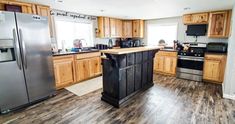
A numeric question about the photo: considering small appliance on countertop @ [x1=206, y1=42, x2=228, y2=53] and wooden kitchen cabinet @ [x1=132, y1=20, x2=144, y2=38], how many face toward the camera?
2

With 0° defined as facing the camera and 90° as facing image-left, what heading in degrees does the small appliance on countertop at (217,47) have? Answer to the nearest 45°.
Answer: approximately 0°

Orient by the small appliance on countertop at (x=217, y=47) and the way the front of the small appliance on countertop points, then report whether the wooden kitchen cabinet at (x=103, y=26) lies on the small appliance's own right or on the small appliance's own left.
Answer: on the small appliance's own right

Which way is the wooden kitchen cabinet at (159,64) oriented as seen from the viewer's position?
toward the camera

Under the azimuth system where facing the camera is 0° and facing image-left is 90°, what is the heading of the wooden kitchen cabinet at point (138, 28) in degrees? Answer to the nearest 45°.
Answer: approximately 0°

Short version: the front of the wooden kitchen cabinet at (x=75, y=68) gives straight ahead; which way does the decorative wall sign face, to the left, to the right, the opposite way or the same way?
the same way

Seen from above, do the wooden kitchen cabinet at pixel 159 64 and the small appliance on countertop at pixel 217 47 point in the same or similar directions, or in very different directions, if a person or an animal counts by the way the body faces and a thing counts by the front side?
same or similar directions

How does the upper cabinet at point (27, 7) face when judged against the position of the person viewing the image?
facing the viewer and to the right of the viewer

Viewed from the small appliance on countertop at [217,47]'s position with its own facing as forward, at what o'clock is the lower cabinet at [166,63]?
The lower cabinet is roughly at 3 o'clock from the small appliance on countertop.

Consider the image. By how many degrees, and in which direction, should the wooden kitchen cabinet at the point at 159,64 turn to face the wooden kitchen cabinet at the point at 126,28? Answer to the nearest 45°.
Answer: approximately 135° to its right

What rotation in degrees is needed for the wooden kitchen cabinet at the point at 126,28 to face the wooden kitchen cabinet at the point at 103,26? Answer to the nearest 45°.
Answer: approximately 45° to its right

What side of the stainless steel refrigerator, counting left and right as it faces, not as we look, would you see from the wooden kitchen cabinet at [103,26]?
left

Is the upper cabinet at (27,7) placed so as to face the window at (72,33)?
no

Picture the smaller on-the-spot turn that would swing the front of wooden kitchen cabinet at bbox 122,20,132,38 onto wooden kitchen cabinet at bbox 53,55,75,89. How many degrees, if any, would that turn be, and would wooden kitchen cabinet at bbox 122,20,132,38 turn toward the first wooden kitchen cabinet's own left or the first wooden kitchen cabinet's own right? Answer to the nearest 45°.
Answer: approximately 45° to the first wooden kitchen cabinet's own right

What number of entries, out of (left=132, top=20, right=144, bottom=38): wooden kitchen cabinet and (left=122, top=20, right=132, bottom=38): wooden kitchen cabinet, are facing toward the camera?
2

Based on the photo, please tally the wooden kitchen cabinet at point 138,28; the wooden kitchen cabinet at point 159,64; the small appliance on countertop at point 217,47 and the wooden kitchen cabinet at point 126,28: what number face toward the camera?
4
